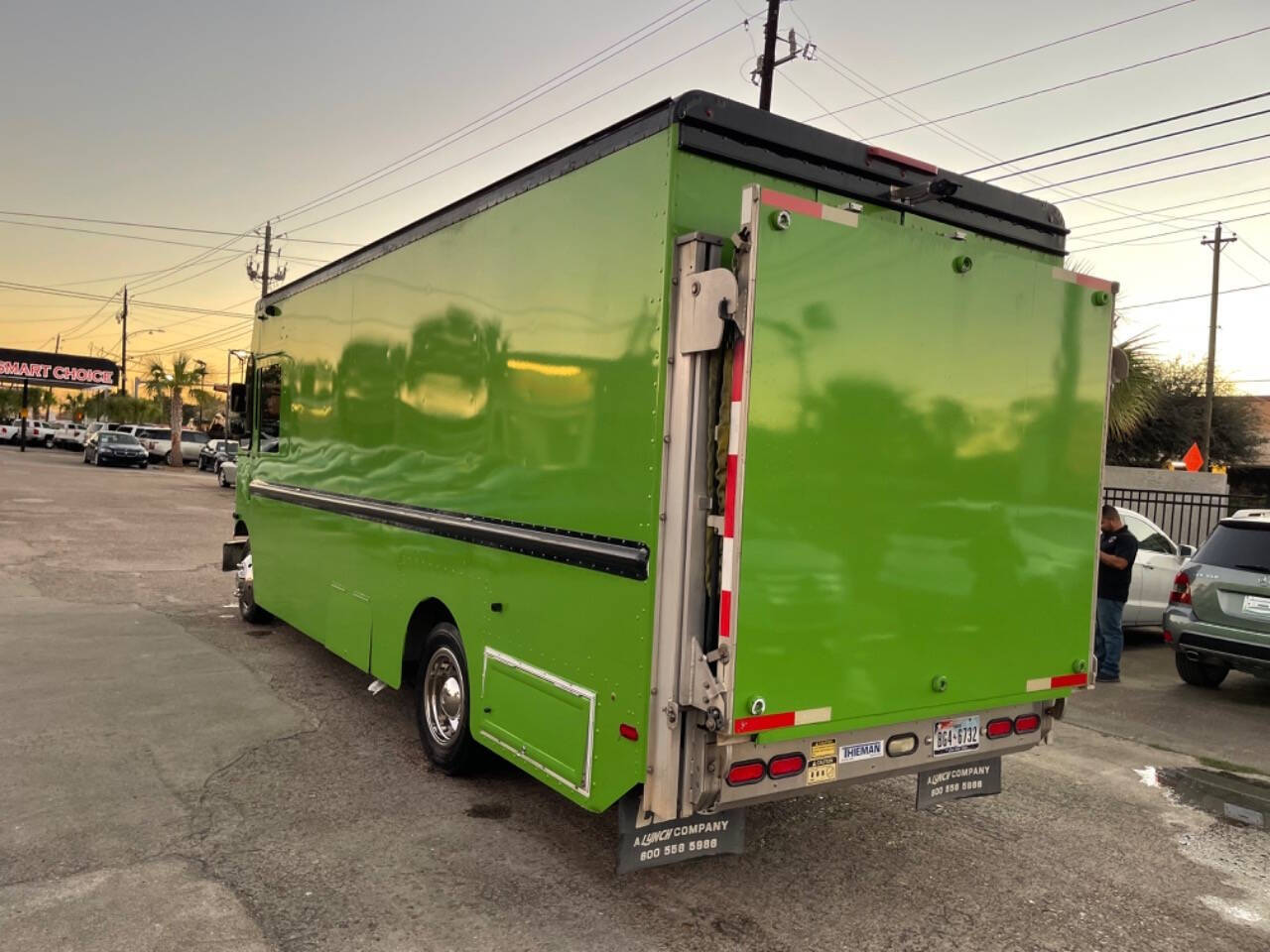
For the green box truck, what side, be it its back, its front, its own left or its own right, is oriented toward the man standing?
right

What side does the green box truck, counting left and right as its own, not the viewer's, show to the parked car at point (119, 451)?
front

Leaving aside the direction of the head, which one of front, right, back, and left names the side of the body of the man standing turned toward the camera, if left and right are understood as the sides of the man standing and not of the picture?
left

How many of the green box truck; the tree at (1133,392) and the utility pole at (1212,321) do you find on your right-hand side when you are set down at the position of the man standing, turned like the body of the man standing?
2

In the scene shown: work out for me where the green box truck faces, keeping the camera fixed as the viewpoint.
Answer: facing away from the viewer and to the left of the viewer

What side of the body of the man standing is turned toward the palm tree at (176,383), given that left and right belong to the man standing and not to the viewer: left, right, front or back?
front

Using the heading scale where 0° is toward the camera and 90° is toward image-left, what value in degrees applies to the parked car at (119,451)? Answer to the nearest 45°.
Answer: approximately 315°

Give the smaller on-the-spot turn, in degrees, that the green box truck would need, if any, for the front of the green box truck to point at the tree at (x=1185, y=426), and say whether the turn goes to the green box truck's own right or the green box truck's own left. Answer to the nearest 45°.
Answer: approximately 90° to the green box truck's own right

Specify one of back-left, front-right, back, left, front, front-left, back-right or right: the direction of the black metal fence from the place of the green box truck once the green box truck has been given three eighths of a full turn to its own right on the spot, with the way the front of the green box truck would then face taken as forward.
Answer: front-left

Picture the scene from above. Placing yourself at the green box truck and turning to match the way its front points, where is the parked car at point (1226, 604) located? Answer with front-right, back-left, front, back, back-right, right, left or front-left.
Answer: right
